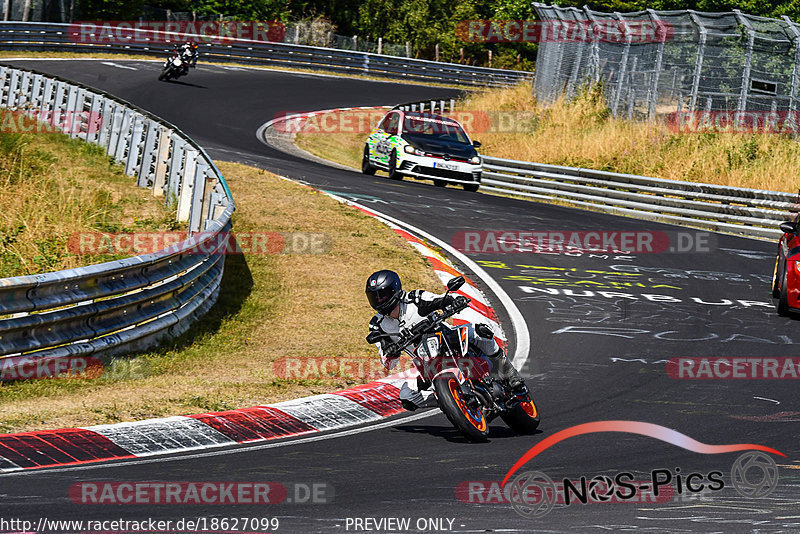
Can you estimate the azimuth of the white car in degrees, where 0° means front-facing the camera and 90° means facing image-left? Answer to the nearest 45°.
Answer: approximately 315°

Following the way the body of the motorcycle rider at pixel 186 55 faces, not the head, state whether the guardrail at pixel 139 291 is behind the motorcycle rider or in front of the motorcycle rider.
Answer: in front

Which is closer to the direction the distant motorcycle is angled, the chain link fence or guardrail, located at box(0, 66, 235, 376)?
the guardrail

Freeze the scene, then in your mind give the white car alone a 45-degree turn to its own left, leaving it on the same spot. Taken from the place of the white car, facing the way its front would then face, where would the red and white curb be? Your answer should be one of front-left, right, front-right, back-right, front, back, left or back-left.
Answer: right

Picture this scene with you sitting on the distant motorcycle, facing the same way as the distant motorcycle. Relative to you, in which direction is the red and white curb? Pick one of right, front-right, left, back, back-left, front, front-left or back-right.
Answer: front-left

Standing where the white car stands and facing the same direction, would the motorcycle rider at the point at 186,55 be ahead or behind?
behind

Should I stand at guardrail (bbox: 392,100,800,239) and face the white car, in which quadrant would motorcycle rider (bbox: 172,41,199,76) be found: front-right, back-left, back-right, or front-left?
front-right

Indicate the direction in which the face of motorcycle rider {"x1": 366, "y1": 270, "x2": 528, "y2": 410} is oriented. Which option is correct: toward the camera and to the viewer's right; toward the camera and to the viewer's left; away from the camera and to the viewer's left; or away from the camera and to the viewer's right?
toward the camera and to the viewer's left

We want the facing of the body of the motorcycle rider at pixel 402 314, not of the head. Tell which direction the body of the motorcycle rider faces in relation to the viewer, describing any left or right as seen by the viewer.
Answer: facing the viewer and to the left of the viewer

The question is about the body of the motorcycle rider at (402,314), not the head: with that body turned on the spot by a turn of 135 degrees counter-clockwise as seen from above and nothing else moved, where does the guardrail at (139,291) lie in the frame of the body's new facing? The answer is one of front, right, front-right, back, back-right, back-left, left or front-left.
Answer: back-left

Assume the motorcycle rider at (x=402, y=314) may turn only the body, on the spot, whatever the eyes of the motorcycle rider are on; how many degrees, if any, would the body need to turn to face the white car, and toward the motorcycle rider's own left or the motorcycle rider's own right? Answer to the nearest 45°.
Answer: approximately 135° to the motorcycle rider's own right

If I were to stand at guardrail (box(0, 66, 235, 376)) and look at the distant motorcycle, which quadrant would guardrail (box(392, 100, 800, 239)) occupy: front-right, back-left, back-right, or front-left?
front-right
